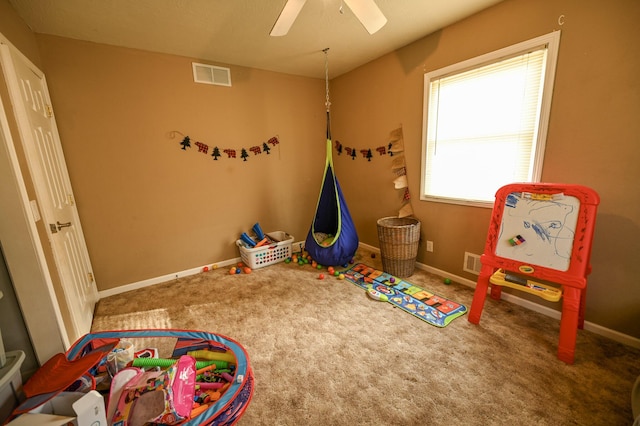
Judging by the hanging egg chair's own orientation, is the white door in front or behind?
in front

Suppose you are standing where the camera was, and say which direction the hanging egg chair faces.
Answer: facing the viewer and to the left of the viewer

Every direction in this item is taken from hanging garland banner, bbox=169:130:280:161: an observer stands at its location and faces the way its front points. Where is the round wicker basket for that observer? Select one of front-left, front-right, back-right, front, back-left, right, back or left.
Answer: front-left

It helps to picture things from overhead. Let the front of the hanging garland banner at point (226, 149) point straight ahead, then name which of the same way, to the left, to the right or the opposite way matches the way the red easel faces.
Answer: to the right

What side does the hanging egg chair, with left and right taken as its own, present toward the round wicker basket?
left

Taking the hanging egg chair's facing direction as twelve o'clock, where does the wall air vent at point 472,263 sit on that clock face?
The wall air vent is roughly at 8 o'clock from the hanging egg chair.

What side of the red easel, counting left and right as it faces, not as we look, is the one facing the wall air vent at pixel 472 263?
right

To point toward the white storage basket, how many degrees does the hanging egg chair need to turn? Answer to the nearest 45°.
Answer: approximately 45° to its right

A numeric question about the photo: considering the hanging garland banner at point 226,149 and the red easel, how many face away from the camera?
0

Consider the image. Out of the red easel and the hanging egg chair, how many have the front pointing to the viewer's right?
0
